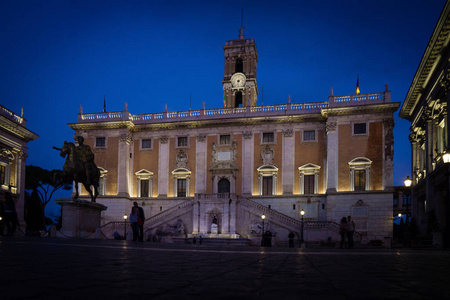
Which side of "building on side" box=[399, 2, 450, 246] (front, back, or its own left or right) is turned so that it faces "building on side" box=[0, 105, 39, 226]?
front

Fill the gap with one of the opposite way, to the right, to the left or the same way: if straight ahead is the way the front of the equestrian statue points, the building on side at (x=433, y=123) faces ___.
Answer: to the right

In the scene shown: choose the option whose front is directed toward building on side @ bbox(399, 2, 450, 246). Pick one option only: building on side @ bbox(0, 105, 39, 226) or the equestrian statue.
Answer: building on side @ bbox(0, 105, 39, 226)

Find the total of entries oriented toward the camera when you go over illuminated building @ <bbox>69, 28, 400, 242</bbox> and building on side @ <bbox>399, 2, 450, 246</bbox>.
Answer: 1

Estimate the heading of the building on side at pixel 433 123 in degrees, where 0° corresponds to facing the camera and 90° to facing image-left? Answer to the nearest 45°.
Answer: approximately 90°

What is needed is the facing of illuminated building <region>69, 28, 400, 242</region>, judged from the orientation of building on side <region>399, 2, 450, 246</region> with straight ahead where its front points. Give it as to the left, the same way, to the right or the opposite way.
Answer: to the left

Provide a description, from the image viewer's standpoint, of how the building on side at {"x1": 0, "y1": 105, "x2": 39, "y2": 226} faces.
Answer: facing the viewer and to the right of the viewer

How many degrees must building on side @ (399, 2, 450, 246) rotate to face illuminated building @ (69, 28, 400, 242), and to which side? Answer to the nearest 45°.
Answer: approximately 45° to its right

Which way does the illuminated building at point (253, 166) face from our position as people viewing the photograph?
facing the viewer

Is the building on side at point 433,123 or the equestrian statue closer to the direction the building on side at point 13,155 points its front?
the building on side

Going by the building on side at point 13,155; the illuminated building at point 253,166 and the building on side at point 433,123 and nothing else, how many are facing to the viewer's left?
1

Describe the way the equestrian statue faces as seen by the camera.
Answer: facing the viewer and to the left of the viewer
